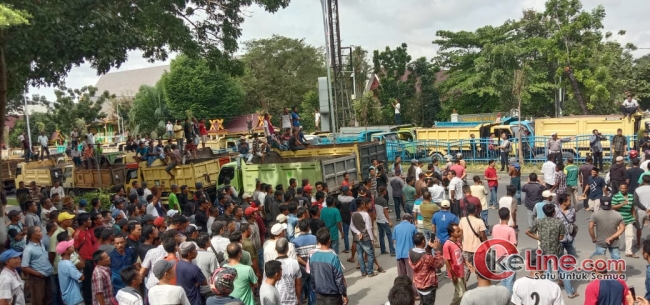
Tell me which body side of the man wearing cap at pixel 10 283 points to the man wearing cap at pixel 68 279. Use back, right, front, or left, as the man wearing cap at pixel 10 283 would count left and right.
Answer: front

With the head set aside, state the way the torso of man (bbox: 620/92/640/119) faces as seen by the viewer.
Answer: toward the camera

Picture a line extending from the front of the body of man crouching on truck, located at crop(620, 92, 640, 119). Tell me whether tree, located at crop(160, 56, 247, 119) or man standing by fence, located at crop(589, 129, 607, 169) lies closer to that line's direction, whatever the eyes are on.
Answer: the man standing by fence

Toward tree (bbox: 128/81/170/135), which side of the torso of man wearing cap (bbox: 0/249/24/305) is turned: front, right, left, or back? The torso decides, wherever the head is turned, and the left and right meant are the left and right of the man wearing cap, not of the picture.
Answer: left

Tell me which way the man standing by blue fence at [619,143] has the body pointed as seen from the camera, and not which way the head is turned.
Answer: toward the camera
